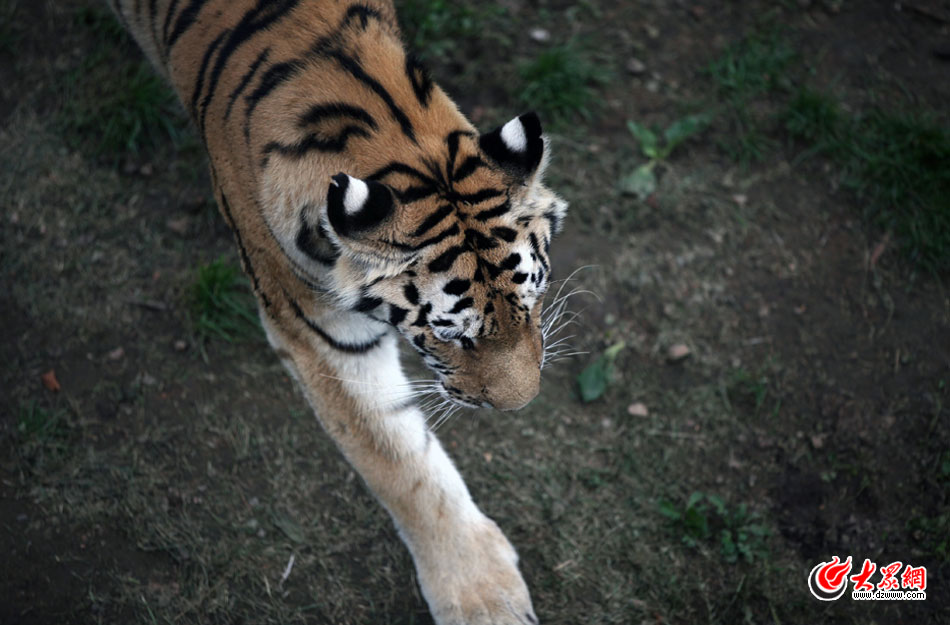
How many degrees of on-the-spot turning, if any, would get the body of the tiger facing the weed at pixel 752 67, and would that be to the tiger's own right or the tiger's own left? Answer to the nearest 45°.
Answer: approximately 90° to the tiger's own left

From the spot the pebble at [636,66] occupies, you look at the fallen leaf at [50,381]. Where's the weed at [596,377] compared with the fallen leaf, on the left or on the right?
left

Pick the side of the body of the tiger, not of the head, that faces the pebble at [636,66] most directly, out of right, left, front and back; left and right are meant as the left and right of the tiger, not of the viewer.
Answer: left

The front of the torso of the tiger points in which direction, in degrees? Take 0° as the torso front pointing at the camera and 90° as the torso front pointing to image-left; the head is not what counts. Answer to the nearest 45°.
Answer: approximately 315°

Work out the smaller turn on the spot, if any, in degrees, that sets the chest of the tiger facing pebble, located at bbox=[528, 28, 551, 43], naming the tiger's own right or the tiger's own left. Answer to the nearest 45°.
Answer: approximately 90° to the tiger's own left

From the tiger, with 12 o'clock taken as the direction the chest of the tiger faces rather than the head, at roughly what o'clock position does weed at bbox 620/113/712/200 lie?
The weed is roughly at 9 o'clock from the tiger.
